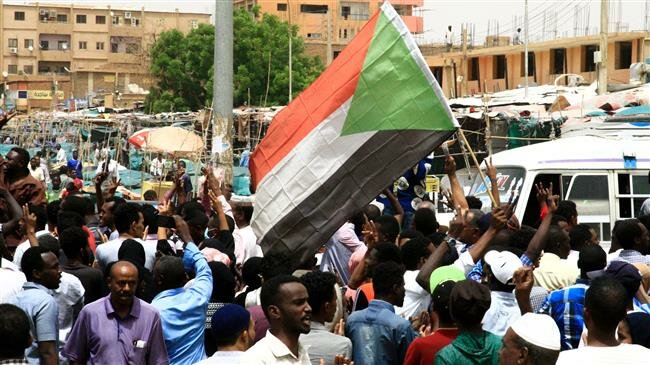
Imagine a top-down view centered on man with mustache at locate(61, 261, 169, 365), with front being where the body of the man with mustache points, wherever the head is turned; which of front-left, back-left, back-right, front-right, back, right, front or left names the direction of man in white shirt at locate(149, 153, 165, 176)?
back

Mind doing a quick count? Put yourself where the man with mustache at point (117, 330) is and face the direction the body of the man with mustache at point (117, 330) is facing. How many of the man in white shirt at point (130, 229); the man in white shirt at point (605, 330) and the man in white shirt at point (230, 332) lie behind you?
1

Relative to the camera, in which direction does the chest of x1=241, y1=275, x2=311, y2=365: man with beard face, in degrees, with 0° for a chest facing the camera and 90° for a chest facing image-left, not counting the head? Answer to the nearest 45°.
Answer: approximately 315°

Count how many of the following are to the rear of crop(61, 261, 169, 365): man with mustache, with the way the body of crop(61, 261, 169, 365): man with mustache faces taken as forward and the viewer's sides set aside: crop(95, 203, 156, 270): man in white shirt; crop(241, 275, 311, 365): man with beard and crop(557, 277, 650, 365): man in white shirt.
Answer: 1

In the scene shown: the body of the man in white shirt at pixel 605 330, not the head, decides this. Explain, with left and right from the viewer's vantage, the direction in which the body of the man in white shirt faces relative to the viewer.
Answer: facing away from the viewer

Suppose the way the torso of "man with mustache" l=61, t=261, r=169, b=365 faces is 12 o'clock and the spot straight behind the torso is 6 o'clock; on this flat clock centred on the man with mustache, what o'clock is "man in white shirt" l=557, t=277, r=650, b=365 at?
The man in white shirt is roughly at 10 o'clock from the man with mustache.

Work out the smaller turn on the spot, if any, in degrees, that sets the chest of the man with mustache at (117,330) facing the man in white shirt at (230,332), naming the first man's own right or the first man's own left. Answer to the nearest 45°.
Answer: approximately 45° to the first man's own left

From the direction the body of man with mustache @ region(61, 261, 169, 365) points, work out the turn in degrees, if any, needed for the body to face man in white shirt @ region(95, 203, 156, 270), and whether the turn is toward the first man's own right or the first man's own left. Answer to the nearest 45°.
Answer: approximately 180°

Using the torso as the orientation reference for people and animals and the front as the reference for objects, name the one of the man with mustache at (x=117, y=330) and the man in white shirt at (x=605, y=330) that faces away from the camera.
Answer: the man in white shirt

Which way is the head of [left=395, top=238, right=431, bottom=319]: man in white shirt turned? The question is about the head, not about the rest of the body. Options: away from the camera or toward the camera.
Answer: away from the camera

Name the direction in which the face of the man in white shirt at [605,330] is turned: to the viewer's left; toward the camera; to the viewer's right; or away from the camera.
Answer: away from the camera

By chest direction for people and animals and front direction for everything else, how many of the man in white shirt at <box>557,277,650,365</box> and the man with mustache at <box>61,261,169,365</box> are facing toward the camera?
1

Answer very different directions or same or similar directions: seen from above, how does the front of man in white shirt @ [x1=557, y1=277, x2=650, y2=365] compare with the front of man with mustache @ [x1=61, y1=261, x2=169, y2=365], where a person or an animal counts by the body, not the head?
very different directions

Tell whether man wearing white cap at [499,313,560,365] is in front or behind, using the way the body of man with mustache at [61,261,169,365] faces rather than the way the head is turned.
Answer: in front

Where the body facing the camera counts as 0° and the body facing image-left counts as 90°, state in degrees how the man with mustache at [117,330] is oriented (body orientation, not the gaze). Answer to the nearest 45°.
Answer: approximately 0°

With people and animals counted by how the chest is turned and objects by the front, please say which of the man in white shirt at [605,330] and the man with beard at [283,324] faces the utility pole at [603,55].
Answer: the man in white shirt

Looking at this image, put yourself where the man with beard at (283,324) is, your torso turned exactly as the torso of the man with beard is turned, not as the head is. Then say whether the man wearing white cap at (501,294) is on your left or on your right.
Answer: on your left

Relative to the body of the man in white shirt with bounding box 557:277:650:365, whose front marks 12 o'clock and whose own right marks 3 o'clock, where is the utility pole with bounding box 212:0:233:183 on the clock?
The utility pole is roughly at 11 o'clock from the man in white shirt.

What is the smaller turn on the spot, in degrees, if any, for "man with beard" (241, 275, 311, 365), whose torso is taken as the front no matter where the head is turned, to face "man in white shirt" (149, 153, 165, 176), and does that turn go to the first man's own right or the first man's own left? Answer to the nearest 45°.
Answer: approximately 135° to the first man's own left
